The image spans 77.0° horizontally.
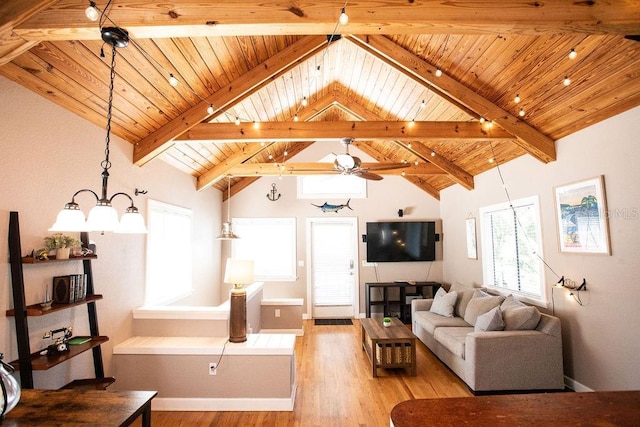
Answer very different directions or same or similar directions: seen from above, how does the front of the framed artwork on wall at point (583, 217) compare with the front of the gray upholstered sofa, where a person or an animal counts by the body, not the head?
same or similar directions

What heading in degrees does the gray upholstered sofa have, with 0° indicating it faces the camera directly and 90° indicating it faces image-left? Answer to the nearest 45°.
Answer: approximately 45°

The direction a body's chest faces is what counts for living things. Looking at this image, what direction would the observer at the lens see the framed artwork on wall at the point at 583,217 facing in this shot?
facing the viewer and to the left of the viewer

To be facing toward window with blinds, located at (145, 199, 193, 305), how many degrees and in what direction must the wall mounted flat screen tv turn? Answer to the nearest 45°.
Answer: approximately 45° to its right

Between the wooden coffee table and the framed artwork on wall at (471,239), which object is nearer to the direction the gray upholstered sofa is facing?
the wooden coffee table

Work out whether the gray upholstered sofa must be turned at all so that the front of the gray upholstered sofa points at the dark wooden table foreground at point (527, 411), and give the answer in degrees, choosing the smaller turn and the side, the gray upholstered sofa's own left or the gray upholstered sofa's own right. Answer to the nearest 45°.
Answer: approximately 45° to the gray upholstered sofa's own left

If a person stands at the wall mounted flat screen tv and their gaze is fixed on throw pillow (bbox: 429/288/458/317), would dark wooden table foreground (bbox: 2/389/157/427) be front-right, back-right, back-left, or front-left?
front-right

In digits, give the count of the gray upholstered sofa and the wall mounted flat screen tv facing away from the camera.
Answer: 0

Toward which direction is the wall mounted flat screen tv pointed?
toward the camera

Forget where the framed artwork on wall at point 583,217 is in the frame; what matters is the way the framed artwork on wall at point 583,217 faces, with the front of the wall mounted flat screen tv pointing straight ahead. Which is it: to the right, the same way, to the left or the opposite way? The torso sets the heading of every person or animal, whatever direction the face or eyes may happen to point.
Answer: to the right

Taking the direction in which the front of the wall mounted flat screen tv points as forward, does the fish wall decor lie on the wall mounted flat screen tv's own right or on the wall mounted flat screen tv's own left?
on the wall mounted flat screen tv's own right

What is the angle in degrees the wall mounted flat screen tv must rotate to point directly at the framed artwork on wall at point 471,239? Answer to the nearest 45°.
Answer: approximately 45° to its left

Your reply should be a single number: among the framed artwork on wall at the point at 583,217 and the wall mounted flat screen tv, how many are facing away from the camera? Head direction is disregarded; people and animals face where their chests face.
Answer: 0

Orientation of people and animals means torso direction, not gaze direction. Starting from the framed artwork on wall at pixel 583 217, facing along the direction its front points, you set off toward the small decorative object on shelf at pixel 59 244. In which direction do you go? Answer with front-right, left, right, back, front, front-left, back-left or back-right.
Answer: front

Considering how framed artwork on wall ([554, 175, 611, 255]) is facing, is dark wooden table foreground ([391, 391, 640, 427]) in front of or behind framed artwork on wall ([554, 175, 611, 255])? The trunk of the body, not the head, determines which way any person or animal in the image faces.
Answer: in front

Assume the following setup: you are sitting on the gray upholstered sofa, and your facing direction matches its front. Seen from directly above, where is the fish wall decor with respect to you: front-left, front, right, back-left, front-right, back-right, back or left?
right

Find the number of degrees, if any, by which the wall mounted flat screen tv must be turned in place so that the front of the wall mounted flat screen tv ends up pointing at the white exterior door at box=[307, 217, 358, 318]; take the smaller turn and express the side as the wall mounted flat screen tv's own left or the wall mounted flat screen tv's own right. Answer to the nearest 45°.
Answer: approximately 90° to the wall mounted flat screen tv's own right

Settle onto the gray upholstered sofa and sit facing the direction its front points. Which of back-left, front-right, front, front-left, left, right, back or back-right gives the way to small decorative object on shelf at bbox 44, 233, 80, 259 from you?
front
